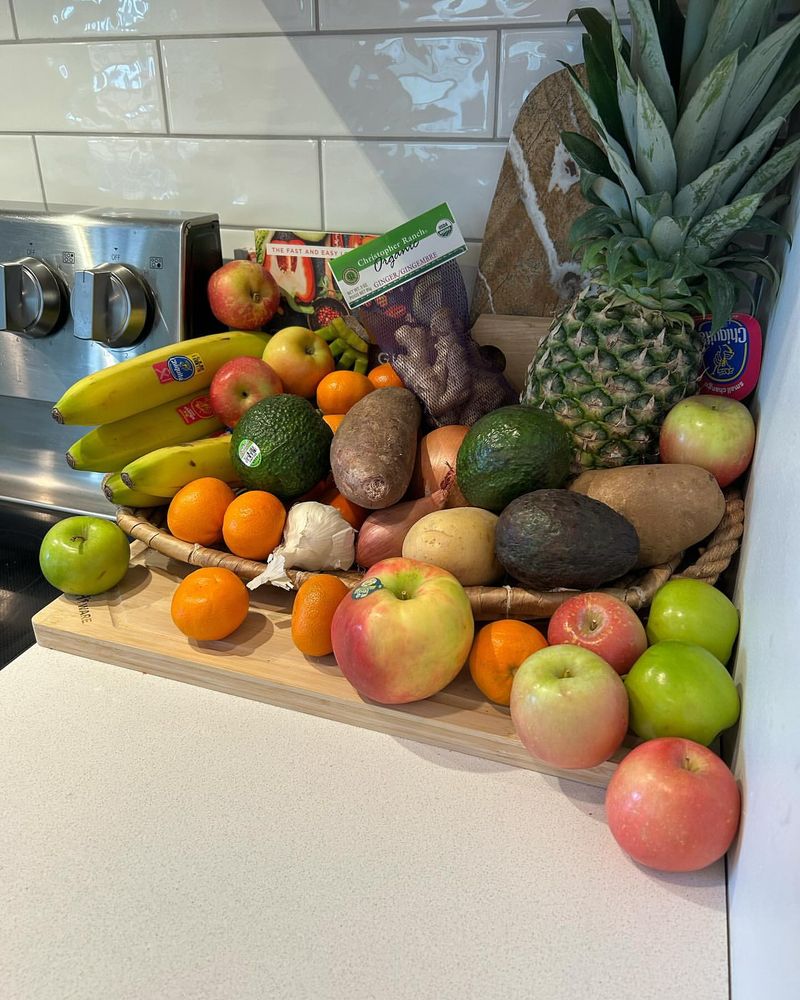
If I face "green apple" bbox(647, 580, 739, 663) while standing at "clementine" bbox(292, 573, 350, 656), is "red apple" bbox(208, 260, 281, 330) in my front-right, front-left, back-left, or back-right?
back-left

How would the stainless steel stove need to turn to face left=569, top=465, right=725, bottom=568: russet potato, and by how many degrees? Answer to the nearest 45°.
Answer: approximately 90° to its left

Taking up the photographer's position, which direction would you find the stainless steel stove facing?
facing the viewer and to the left of the viewer

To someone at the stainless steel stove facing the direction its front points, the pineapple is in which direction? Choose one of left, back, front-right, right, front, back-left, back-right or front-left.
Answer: left

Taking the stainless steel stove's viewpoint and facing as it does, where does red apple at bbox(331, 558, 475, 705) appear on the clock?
The red apple is roughly at 10 o'clock from the stainless steel stove.

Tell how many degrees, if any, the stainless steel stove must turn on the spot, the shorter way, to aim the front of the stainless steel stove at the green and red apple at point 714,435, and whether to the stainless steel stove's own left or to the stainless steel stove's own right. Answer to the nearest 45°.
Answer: approximately 90° to the stainless steel stove's own left

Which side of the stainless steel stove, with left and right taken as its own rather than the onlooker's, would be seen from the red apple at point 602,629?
left
